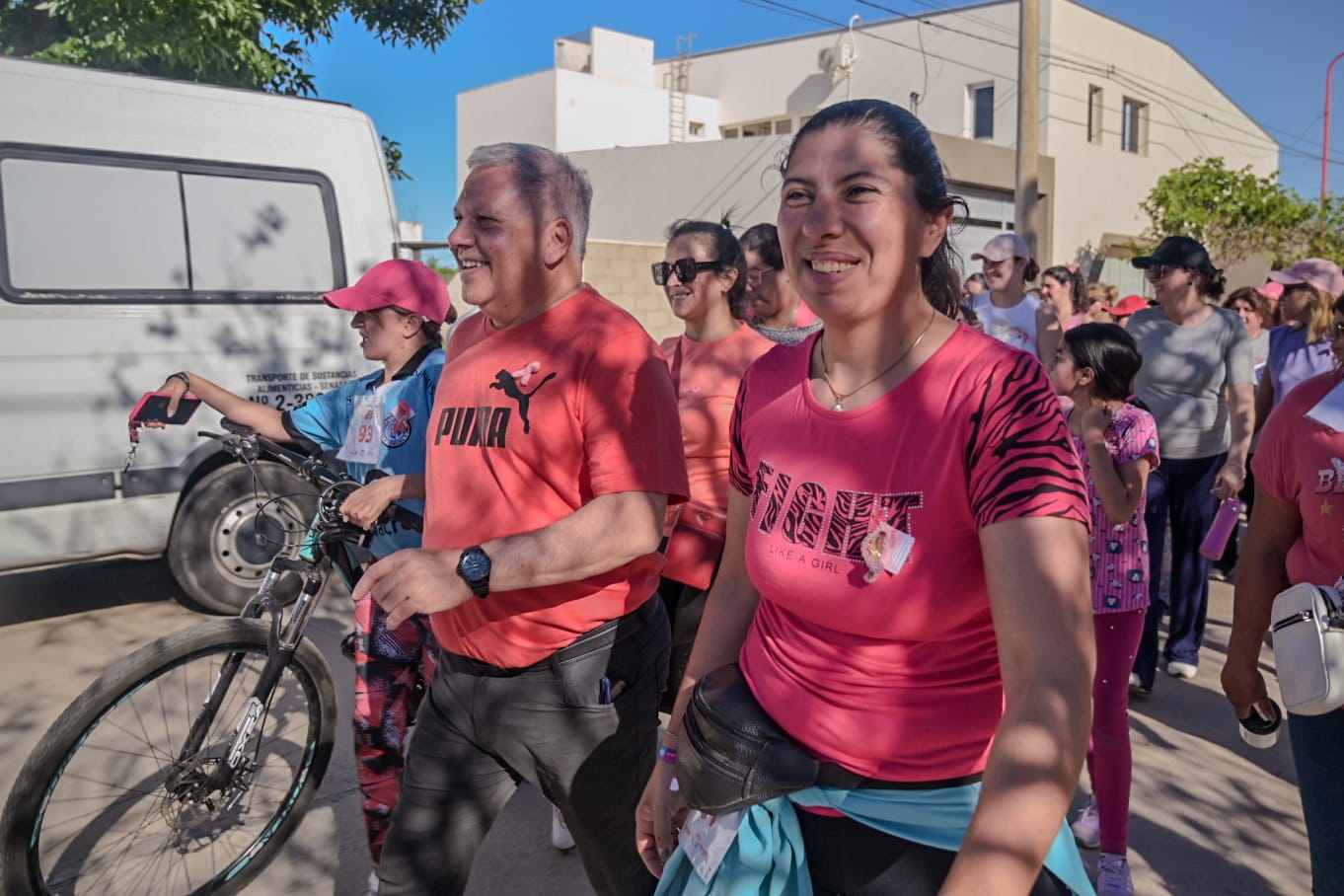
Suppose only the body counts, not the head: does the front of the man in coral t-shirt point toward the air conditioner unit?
no

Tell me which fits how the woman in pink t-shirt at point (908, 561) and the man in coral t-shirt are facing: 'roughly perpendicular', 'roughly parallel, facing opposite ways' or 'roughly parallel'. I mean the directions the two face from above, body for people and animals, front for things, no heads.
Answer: roughly parallel

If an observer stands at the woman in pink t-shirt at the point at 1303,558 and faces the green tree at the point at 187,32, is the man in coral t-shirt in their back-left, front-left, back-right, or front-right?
front-left

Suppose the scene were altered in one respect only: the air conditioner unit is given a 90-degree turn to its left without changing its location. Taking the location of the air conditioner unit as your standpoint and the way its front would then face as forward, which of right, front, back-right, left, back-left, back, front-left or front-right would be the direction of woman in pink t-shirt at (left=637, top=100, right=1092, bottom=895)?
front-right

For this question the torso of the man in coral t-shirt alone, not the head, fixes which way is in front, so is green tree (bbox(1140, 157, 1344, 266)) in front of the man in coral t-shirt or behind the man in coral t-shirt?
behind

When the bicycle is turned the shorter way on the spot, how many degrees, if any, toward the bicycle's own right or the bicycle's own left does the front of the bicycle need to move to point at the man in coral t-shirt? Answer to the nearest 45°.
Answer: approximately 90° to the bicycle's own left

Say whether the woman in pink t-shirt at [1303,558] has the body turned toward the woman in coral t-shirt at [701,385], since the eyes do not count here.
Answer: no

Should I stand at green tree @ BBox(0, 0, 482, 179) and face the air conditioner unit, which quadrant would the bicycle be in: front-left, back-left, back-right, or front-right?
back-right

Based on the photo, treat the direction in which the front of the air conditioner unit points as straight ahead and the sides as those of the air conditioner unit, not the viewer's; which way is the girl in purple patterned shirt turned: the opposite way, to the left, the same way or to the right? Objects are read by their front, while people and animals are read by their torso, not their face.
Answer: the same way

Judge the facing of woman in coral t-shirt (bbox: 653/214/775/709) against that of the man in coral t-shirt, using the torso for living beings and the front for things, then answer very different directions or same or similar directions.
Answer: same or similar directions

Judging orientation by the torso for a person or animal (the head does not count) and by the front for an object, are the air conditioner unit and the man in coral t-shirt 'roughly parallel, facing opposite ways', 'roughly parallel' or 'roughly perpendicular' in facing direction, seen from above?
roughly parallel

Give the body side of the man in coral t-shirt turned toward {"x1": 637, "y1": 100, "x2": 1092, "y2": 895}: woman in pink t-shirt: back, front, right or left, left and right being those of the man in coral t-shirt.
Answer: left

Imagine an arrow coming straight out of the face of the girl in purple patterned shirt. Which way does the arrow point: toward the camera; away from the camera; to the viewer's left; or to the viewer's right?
to the viewer's left

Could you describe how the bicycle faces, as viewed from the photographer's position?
facing the viewer and to the left of the viewer

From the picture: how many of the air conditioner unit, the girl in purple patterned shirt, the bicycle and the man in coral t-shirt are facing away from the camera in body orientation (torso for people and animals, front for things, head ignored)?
0

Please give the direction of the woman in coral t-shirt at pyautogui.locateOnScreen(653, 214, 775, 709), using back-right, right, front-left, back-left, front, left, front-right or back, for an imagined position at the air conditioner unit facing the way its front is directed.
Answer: front-left

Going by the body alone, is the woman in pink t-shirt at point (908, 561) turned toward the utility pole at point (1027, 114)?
no

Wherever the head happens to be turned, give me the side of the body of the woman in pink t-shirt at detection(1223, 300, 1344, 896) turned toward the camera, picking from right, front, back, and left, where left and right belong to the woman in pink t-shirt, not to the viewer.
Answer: front
